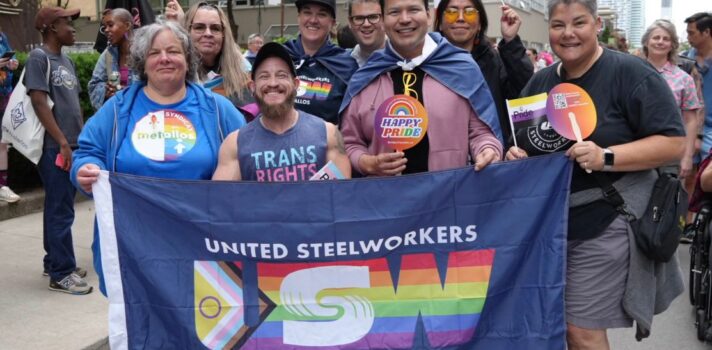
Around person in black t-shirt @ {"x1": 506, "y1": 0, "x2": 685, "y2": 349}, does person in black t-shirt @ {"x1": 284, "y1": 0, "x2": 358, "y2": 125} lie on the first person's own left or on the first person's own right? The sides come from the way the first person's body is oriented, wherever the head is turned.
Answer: on the first person's own right

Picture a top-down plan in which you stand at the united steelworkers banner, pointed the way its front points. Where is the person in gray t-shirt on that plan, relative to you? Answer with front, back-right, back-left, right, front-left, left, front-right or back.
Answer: back-right

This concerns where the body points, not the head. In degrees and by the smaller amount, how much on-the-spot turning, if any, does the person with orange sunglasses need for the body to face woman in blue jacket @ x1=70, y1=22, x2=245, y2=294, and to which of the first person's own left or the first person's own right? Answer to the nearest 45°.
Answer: approximately 45° to the first person's own right

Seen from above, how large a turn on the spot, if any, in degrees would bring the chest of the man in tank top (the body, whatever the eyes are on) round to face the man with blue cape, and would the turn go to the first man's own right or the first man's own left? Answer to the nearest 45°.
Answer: approximately 90° to the first man's own left

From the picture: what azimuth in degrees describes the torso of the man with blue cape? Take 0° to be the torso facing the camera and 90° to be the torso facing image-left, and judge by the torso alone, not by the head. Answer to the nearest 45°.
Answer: approximately 0°
